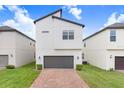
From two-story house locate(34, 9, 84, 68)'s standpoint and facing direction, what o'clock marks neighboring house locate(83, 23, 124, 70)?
The neighboring house is roughly at 9 o'clock from the two-story house.

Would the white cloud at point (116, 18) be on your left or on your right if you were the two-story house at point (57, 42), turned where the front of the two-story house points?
on your left

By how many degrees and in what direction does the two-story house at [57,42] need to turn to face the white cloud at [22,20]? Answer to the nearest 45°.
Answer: approximately 135° to its right

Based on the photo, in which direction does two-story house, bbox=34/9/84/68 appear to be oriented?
toward the camera
